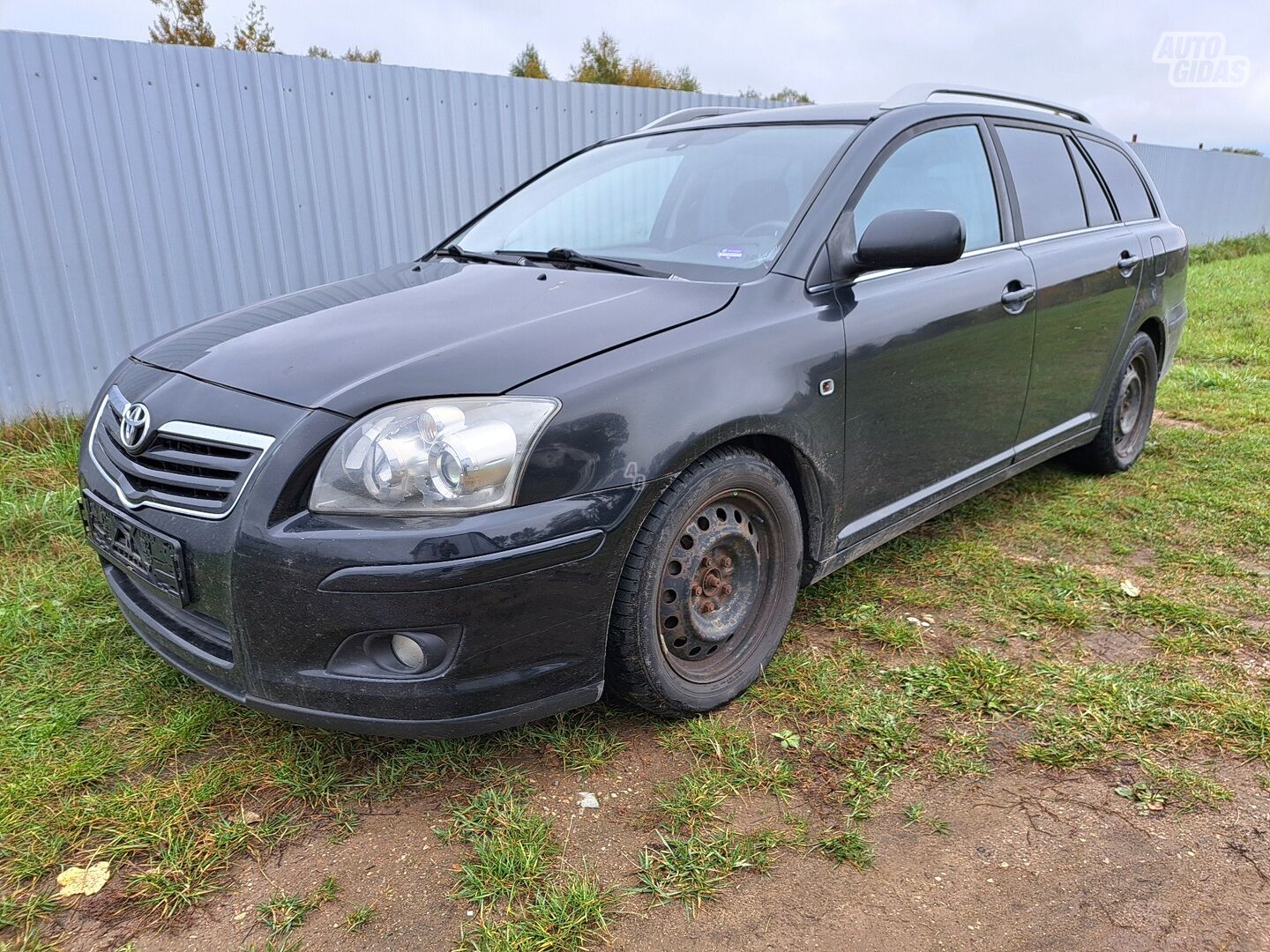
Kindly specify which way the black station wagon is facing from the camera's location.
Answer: facing the viewer and to the left of the viewer

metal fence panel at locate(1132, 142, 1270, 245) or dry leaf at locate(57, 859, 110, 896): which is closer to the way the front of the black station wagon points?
the dry leaf

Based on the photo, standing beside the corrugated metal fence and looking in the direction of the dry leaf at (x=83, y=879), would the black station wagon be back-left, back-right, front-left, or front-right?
front-left

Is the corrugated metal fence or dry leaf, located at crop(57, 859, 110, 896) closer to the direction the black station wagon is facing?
the dry leaf

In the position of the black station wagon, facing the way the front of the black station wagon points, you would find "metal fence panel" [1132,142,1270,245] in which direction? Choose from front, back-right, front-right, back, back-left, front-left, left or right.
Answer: back

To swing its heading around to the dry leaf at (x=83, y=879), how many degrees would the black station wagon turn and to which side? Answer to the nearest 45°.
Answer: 0° — it already faces it
